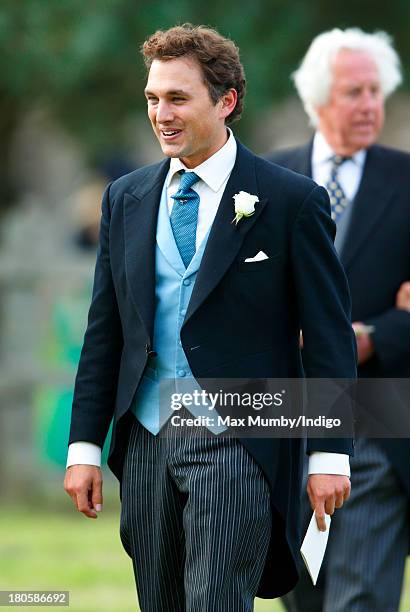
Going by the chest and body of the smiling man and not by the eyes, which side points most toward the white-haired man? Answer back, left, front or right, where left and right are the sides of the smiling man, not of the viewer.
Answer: back

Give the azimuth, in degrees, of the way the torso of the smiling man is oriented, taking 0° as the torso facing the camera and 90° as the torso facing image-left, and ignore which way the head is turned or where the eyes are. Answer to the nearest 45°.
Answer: approximately 45°
